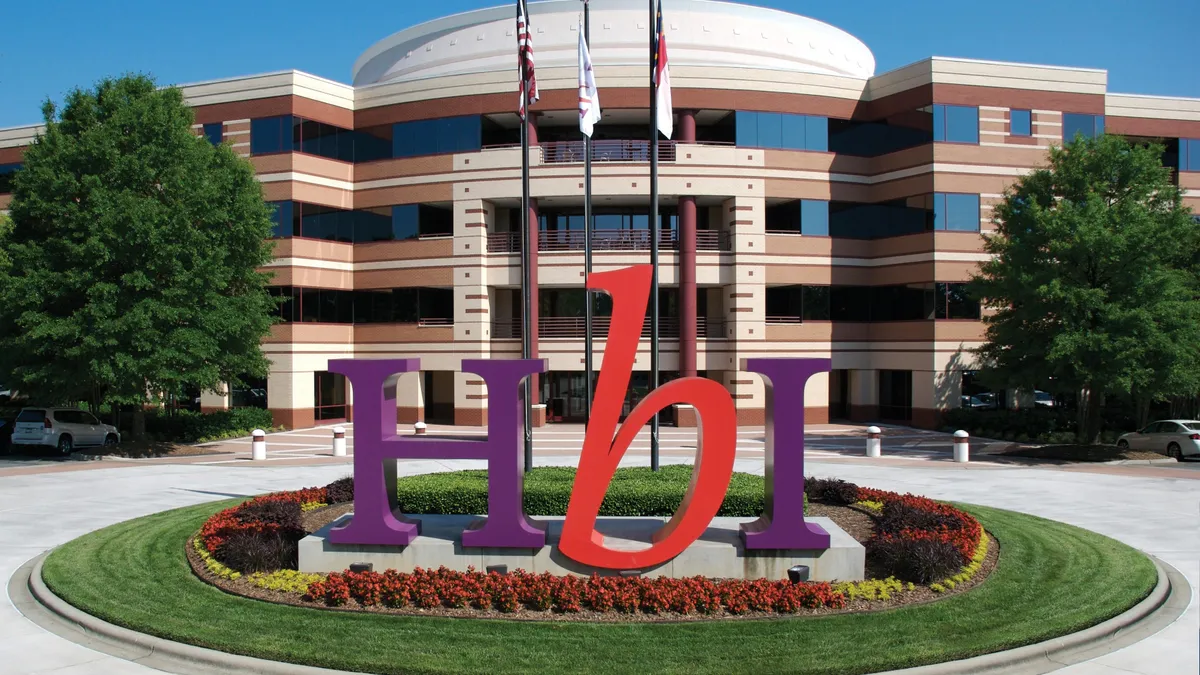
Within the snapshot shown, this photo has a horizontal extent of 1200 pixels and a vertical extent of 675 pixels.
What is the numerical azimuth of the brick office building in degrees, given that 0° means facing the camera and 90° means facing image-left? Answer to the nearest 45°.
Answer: approximately 0°

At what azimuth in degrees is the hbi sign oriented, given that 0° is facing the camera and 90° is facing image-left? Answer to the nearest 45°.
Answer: approximately 0°

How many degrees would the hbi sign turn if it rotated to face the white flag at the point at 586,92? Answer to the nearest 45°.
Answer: approximately 180°

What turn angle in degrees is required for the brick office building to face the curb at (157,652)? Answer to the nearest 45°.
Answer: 0° — it already faces it

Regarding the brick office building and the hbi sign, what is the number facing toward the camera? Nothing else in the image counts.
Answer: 2

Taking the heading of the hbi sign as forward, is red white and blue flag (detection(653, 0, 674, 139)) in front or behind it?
behind

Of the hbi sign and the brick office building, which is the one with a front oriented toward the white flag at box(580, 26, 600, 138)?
the brick office building

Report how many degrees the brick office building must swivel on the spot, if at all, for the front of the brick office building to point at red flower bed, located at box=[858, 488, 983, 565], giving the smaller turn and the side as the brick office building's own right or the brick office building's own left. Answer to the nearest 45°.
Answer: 0° — it already faces it

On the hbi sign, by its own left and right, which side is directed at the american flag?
back

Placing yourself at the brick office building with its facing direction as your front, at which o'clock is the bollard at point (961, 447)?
The bollard is roughly at 11 o'clock from the brick office building.

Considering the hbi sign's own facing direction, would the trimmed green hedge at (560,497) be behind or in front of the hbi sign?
behind
